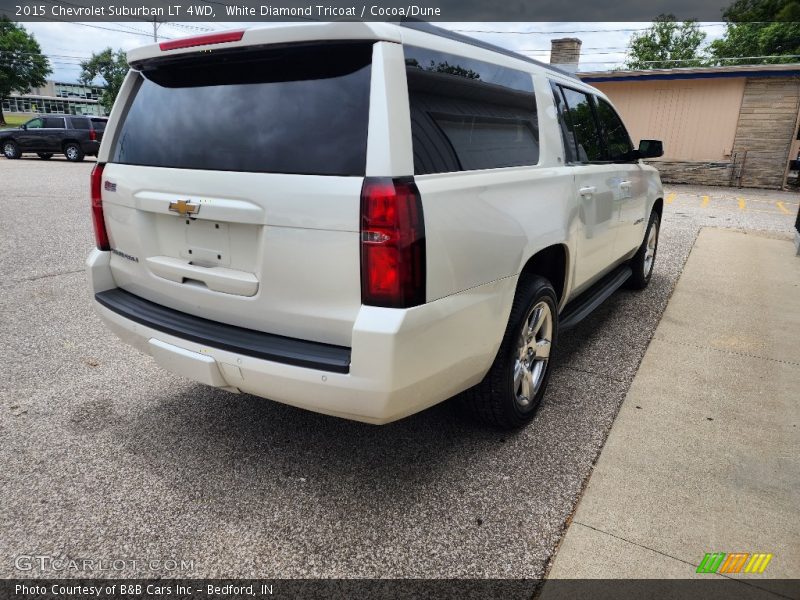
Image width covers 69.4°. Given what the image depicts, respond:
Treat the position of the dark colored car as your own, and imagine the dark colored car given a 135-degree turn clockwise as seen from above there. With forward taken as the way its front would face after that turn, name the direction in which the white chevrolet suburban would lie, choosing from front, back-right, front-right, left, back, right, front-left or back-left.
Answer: right

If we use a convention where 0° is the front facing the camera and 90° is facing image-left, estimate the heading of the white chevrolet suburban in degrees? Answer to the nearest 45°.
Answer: approximately 225°

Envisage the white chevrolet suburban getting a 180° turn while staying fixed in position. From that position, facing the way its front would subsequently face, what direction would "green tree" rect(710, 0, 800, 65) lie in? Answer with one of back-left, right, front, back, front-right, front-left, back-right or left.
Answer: back

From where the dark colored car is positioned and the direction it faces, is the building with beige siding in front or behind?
behind

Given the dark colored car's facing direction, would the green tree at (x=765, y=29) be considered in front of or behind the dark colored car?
behind

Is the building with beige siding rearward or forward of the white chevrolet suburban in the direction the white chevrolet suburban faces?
forward

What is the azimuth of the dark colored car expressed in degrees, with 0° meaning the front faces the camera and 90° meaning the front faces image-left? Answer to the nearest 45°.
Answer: approximately 135°
